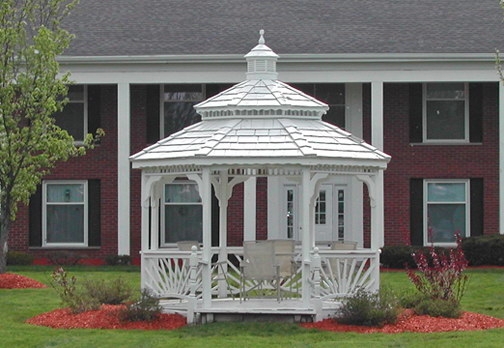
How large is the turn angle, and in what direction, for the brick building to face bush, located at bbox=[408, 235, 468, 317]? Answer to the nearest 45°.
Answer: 0° — it already faces it

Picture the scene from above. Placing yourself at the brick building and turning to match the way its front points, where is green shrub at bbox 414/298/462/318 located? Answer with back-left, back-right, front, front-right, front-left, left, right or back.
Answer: front

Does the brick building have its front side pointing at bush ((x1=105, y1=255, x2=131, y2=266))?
no

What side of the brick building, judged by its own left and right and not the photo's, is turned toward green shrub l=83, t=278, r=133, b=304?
front

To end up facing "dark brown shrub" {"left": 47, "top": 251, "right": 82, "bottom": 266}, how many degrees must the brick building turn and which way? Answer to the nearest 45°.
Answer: approximately 90° to its right

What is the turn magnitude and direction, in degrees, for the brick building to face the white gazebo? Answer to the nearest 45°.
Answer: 0° — it already faces it

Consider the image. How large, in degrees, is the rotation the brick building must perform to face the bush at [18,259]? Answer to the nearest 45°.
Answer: approximately 90° to its right

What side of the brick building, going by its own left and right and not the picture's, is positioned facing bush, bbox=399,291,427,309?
front

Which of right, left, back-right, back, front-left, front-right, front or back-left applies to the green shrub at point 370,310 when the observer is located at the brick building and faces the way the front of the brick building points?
front

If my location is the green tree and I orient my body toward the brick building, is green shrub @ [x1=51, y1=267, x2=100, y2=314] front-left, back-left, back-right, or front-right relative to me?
back-right

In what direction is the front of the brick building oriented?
toward the camera

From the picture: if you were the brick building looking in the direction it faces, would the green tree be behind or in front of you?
in front
